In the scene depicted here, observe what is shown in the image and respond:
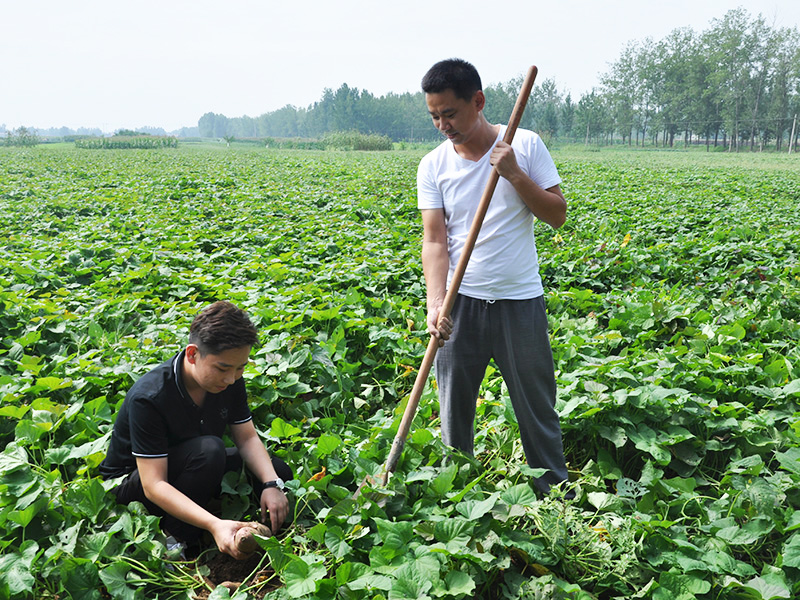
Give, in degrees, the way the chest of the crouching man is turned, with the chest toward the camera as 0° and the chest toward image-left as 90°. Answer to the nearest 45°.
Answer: approximately 315°

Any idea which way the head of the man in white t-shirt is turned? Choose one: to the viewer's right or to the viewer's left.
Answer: to the viewer's left

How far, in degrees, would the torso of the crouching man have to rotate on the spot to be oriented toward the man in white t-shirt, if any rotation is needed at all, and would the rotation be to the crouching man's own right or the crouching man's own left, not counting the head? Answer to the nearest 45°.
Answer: approximately 45° to the crouching man's own left

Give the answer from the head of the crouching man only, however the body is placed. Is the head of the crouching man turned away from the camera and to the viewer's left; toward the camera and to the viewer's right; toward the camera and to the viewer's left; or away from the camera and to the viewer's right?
toward the camera and to the viewer's right
